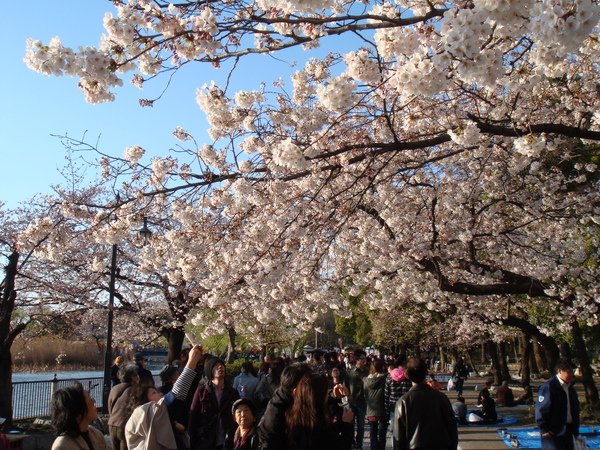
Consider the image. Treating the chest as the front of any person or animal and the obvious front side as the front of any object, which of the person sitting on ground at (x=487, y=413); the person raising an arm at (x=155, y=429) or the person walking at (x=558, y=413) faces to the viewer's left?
the person sitting on ground

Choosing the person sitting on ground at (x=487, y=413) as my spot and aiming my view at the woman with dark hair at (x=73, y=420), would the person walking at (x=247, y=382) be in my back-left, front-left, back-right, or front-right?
front-right

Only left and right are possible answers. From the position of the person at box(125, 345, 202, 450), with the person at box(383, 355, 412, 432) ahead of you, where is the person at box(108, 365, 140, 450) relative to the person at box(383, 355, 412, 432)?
left

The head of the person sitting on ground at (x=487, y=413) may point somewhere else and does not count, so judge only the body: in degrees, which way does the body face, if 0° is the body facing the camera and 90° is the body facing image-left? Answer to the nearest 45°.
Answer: approximately 90°

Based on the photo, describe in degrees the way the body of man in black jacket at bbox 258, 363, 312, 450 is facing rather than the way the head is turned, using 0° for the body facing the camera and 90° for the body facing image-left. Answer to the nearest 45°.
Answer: approximately 225°

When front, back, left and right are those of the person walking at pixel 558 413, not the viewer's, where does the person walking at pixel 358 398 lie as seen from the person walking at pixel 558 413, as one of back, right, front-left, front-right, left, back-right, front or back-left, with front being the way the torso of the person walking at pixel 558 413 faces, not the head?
back

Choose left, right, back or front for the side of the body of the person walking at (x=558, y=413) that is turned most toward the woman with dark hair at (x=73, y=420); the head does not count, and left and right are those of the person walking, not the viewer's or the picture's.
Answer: right

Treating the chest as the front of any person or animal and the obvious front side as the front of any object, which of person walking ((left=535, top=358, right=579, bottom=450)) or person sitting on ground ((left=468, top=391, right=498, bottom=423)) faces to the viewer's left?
the person sitting on ground

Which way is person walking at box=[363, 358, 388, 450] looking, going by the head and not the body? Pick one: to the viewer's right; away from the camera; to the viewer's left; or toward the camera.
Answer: away from the camera

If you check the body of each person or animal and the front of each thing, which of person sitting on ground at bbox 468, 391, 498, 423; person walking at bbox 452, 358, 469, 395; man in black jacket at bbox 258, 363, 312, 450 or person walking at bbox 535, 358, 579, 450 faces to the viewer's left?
the person sitting on ground

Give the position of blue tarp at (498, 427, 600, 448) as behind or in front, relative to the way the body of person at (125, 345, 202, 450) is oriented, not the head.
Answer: in front
